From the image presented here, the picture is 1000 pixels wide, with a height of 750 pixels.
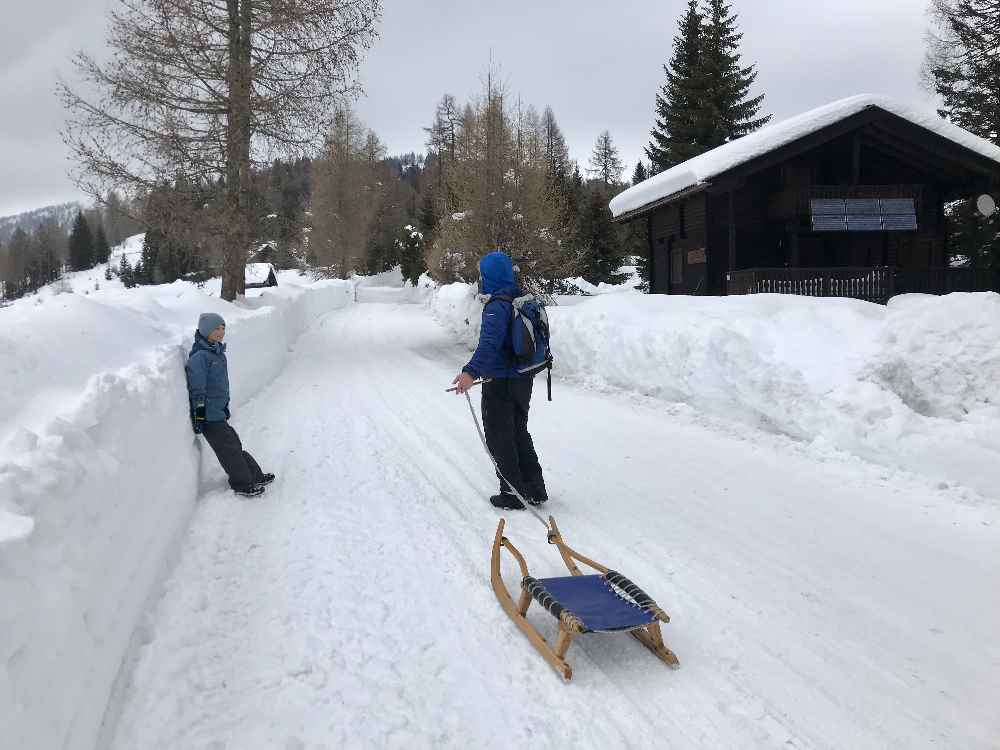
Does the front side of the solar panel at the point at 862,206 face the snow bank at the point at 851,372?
yes

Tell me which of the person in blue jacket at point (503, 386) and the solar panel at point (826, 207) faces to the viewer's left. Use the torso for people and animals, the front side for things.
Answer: the person in blue jacket

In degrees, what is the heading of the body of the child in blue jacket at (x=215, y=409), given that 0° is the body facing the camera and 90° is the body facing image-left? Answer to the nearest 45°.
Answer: approximately 270°

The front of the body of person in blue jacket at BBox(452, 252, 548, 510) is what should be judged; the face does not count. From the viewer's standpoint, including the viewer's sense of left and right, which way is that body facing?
facing to the left of the viewer

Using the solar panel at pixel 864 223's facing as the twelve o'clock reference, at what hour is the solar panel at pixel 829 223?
the solar panel at pixel 829 223 is roughly at 2 o'clock from the solar panel at pixel 864 223.

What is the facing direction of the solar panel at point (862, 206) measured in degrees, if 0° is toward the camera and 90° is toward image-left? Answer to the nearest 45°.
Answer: approximately 0°

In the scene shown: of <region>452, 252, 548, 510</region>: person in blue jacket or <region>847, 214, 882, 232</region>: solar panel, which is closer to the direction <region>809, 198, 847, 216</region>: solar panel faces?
the person in blue jacket

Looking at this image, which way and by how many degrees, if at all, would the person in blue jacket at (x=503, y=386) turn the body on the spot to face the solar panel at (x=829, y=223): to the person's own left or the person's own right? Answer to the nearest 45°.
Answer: approximately 135° to the person's own right

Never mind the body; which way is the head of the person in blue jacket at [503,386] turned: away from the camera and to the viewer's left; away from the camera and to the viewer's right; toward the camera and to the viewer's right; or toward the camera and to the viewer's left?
away from the camera and to the viewer's left
